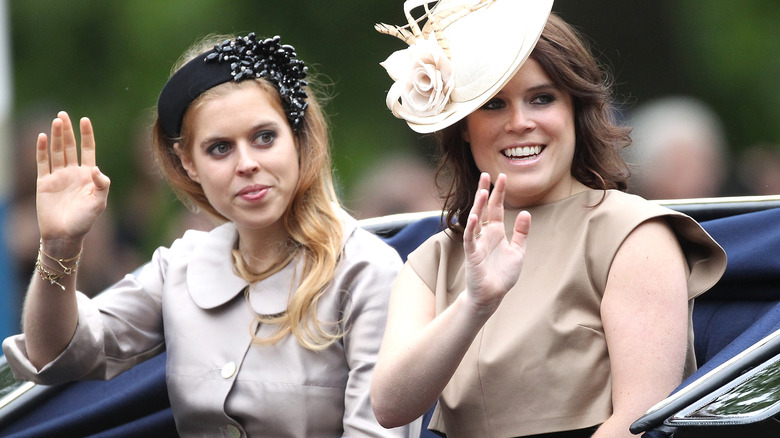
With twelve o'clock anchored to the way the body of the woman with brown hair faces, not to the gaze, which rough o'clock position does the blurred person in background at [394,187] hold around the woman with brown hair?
The blurred person in background is roughly at 4 o'clock from the woman with brown hair.

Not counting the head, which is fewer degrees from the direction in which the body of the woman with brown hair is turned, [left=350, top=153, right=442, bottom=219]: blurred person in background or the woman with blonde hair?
the woman with blonde hair

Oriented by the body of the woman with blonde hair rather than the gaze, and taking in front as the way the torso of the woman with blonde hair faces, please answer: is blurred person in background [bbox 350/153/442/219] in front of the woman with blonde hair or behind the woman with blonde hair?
behind

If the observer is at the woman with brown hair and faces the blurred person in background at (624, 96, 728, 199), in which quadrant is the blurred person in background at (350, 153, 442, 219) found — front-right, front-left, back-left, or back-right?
front-left

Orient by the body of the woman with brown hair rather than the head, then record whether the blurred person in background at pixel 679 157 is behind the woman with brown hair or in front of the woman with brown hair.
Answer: behind

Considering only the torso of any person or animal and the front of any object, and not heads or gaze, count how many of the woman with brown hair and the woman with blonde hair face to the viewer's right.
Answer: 0

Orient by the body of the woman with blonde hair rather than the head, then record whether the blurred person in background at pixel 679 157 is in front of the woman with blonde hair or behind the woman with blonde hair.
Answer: behind

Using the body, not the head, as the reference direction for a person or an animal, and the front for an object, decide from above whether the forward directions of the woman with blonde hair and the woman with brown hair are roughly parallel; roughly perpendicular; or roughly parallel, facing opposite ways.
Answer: roughly parallel

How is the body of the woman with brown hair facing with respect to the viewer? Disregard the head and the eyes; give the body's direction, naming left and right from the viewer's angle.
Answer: facing the viewer and to the left of the viewer

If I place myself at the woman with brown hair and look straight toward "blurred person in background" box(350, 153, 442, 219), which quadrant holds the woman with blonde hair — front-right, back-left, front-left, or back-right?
front-left

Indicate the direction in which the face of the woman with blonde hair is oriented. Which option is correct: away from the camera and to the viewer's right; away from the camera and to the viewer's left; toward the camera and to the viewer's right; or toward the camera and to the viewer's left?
toward the camera and to the viewer's right

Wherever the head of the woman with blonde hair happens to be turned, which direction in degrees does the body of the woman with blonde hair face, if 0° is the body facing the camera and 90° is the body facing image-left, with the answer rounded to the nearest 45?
approximately 45°

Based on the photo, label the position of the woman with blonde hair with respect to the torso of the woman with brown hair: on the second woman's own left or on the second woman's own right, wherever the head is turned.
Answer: on the second woman's own right
